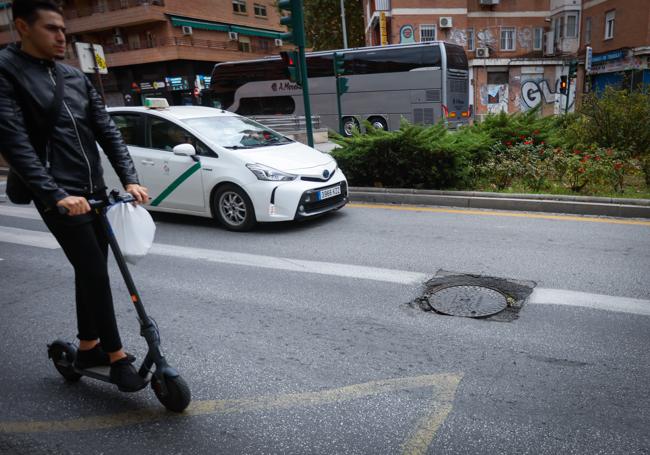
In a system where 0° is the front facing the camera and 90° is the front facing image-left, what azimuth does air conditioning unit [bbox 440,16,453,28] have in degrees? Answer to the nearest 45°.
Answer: approximately 0°

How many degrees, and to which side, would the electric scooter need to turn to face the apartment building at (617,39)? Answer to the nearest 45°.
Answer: approximately 90° to its left

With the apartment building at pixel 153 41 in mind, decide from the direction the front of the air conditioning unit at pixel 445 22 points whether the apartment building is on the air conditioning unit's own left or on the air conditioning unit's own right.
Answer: on the air conditioning unit's own right

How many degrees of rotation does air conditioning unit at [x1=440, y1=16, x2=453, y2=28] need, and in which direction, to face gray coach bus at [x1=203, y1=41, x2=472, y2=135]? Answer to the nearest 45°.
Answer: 0° — it already faces it

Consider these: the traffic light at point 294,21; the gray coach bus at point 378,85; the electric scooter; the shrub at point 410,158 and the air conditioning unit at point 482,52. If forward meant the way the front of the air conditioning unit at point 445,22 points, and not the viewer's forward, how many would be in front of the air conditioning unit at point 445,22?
4

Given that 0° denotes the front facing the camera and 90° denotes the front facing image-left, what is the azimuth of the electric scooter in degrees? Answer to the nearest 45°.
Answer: approximately 315°

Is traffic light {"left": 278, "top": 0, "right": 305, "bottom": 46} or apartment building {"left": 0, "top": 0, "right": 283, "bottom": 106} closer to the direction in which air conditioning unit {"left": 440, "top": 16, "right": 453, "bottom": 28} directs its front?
the traffic light

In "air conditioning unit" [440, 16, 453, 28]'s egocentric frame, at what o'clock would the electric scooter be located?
The electric scooter is roughly at 12 o'clock from the air conditioning unit.

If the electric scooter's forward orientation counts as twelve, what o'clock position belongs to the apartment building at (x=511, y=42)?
The apartment building is roughly at 9 o'clock from the electric scooter.

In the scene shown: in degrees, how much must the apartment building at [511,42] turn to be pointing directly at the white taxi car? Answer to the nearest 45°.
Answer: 0° — it already faces it
